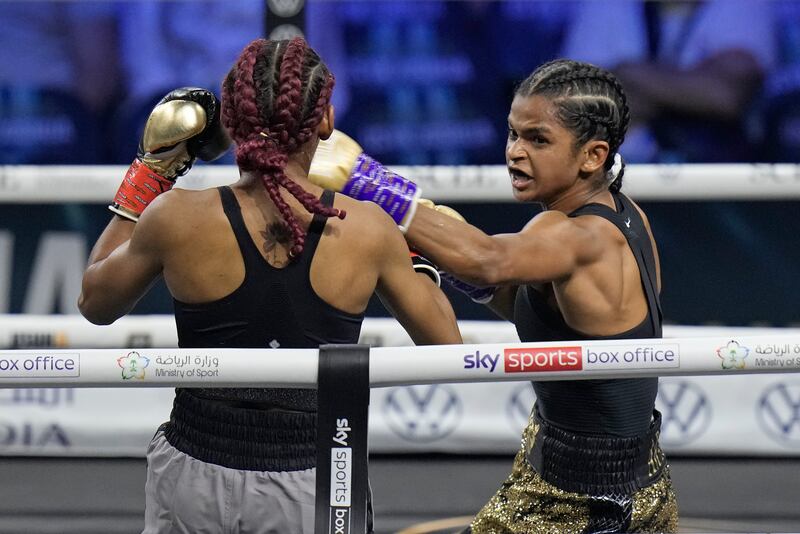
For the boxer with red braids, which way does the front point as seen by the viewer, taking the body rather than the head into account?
away from the camera

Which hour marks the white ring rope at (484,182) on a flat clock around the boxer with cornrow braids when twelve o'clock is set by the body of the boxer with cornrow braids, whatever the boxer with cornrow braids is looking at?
The white ring rope is roughly at 3 o'clock from the boxer with cornrow braids.

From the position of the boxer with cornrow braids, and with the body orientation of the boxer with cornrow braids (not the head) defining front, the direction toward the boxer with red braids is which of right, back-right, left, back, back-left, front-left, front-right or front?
front-left

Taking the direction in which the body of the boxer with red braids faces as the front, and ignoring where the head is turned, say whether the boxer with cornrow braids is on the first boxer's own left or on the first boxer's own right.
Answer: on the first boxer's own right

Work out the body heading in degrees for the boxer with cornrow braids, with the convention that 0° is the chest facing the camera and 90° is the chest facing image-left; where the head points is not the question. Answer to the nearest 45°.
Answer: approximately 90°

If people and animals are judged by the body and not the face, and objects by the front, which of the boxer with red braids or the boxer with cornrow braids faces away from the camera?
the boxer with red braids
